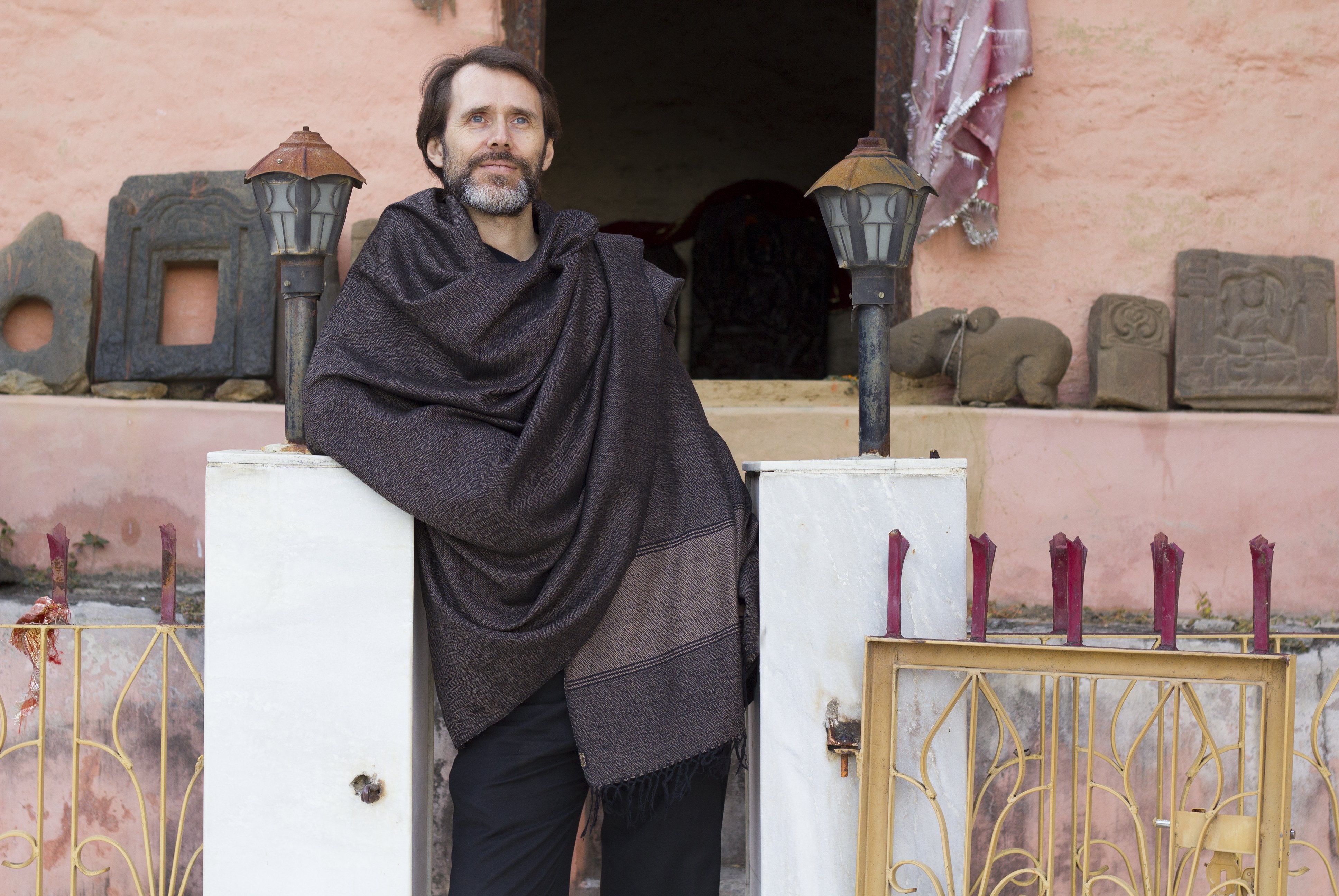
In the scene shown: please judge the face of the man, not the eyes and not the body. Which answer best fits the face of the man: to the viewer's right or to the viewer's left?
to the viewer's right

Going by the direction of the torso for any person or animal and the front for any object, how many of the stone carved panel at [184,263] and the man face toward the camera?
2

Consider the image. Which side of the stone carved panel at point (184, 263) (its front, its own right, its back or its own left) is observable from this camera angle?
front

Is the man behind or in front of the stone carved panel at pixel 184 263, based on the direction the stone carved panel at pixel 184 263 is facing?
in front

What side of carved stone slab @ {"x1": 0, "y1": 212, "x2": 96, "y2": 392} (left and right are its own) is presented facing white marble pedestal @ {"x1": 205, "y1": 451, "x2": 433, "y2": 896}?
front

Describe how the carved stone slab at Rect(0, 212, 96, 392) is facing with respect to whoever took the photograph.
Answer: facing the viewer

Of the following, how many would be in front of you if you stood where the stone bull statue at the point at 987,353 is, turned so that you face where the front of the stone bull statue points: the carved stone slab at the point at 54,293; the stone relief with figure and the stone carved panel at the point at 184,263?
2

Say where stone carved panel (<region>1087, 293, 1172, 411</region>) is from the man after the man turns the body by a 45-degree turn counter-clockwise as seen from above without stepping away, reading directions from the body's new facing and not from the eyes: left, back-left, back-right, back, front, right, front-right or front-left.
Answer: left

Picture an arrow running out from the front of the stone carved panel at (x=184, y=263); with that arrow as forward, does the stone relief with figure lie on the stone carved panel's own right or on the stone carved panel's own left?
on the stone carved panel's own left

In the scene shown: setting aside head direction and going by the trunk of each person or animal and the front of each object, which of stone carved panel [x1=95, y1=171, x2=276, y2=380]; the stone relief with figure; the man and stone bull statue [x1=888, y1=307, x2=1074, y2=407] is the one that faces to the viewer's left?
the stone bull statue

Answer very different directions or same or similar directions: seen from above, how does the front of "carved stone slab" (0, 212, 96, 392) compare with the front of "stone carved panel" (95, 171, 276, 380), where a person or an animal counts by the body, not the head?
same or similar directions

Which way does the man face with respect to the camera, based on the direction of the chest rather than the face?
toward the camera

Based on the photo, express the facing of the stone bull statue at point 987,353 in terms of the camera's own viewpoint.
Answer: facing to the left of the viewer
